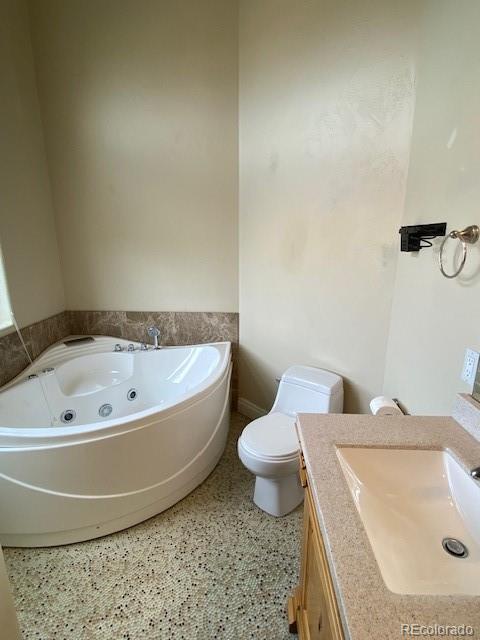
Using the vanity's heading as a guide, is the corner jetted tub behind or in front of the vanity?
in front

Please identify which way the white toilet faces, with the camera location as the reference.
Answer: facing the viewer and to the left of the viewer

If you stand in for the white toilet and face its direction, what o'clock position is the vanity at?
The vanity is roughly at 10 o'clock from the white toilet.

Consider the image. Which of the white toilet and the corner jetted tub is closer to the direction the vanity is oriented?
the corner jetted tub

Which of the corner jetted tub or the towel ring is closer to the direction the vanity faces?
the corner jetted tub

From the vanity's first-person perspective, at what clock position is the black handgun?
The black handgun is roughly at 3 o'clock from the vanity.

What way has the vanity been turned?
to the viewer's left

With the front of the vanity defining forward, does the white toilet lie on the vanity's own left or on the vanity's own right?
on the vanity's own right

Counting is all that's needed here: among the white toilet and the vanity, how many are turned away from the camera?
0
